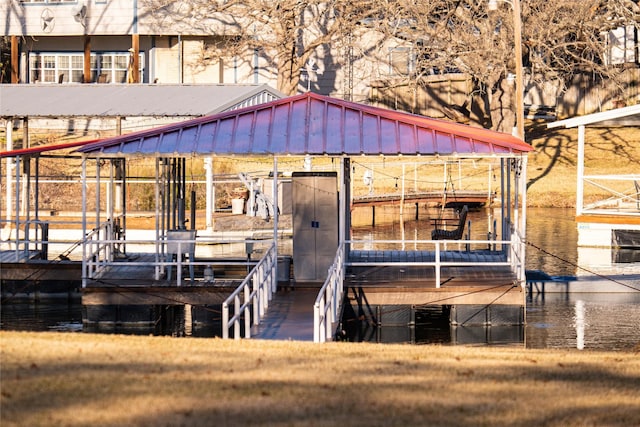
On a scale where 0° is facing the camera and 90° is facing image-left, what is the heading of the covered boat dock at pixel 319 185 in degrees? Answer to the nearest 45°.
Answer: approximately 0°

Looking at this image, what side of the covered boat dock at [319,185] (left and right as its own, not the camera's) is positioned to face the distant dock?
back
